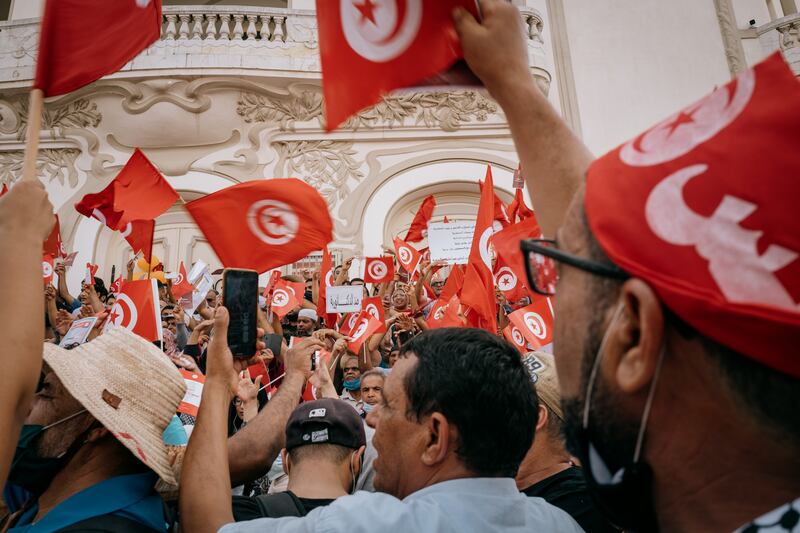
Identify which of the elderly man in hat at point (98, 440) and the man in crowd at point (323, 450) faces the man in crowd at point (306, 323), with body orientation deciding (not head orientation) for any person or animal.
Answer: the man in crowd at point (323, 450)

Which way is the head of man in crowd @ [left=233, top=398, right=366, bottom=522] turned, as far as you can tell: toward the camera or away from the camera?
away from the camera

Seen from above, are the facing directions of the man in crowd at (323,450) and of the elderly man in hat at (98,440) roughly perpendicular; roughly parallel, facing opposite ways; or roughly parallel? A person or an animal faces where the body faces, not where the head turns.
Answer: roughly perpendicular

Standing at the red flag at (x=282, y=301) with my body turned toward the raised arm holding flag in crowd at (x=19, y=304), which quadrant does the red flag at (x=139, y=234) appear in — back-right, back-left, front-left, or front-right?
front-right

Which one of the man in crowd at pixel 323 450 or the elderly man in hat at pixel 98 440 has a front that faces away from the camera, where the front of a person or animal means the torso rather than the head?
the man in crowd

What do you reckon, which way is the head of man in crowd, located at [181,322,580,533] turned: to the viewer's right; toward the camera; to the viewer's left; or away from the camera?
to the viewer's left

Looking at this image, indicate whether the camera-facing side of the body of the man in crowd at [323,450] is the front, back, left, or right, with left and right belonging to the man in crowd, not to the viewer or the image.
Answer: back

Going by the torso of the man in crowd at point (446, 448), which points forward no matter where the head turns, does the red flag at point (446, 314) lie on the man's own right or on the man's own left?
on the man's own right

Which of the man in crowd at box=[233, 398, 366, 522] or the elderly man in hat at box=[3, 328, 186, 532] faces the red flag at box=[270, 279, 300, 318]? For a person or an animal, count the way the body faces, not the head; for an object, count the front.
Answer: the man in crowd

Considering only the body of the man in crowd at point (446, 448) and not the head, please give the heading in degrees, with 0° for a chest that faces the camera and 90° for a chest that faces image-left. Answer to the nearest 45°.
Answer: approximately 135°

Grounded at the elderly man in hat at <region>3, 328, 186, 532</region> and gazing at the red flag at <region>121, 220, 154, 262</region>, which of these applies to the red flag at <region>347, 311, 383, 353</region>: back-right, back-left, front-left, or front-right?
front-right
